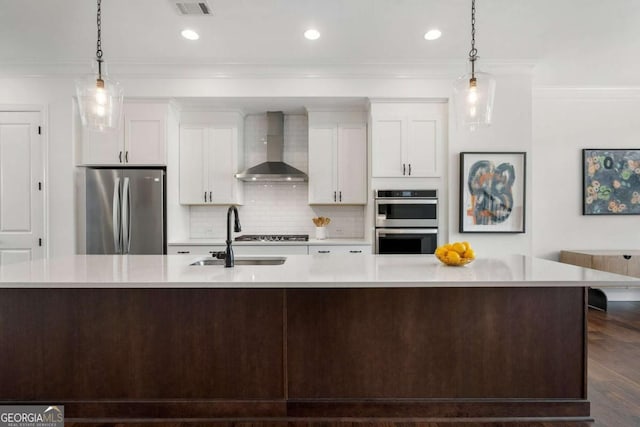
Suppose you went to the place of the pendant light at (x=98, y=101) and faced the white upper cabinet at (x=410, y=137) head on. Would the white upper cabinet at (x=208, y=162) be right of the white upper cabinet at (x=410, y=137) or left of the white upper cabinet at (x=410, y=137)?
left

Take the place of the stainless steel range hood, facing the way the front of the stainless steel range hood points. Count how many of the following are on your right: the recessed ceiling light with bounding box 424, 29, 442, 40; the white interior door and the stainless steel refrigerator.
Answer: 2

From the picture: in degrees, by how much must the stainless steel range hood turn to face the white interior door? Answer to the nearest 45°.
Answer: approximately 90° to its right
